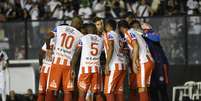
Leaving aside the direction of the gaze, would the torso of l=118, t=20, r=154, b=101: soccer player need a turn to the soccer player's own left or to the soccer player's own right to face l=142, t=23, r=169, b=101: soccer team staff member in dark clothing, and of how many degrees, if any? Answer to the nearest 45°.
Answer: approximately 135° to the soccer player's own right

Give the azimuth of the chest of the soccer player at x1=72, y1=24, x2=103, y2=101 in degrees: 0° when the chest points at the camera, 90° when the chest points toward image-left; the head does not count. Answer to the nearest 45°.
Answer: approximately 180°

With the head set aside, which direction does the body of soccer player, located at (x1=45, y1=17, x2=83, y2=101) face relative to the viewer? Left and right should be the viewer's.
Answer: facing away from the viewer

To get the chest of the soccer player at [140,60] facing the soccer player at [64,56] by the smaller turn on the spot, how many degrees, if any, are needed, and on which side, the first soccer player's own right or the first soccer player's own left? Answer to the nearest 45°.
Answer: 0° — they already face them

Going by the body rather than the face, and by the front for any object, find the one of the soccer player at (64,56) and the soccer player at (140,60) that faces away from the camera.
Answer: the soccer player at (64,56)
